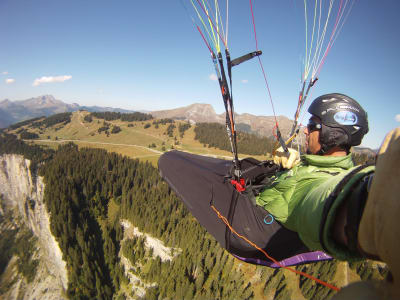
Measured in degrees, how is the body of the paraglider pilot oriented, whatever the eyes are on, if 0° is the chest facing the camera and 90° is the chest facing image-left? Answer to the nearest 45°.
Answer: approximately 90°
